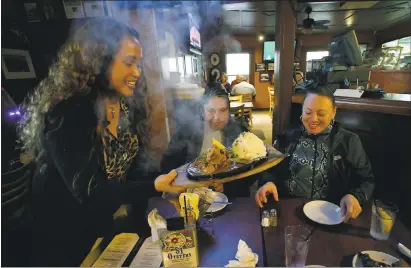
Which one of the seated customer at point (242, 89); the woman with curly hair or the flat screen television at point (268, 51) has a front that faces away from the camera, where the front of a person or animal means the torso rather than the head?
the seated customer

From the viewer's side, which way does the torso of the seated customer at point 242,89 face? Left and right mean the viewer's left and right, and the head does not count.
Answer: facing away from the viewer

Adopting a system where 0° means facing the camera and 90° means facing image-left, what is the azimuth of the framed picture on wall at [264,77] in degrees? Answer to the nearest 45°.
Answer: approximately 0°

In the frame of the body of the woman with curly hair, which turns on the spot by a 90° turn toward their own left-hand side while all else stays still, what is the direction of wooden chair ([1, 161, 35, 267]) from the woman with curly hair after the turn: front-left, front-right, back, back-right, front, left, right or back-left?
left

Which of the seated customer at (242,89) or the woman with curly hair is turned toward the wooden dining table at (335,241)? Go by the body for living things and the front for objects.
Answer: the woman with curly hair

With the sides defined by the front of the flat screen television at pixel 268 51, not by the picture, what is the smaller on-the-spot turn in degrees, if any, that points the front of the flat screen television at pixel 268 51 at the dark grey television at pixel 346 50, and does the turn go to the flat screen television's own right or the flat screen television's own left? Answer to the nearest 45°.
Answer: approximately 90° to the flat screen television's own left

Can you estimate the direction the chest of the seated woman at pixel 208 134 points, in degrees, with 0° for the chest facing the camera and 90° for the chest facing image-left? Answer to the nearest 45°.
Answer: approximately 0°

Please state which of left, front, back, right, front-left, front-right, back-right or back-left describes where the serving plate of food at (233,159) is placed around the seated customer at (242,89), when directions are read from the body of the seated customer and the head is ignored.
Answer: back

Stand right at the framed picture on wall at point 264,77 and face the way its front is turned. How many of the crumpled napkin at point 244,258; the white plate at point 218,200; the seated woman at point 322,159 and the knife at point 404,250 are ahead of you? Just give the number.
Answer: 4

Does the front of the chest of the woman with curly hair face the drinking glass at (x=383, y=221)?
yes

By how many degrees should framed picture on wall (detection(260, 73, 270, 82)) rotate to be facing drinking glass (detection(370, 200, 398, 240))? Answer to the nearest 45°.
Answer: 0° — it already faces it
